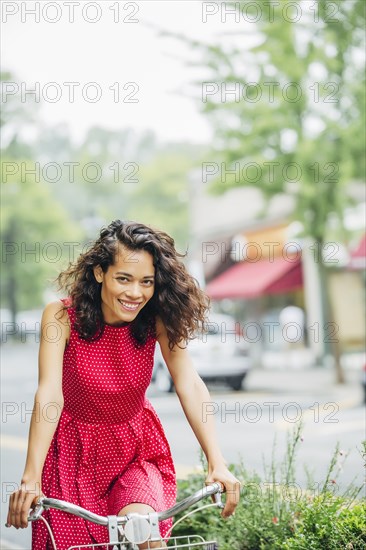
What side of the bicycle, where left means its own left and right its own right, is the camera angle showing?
front

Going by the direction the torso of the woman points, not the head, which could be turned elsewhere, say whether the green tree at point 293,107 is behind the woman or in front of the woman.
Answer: behind

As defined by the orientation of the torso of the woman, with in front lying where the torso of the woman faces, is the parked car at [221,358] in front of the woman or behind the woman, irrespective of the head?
behind

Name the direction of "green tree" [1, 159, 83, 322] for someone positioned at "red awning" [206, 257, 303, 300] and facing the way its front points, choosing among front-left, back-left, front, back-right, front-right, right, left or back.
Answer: right

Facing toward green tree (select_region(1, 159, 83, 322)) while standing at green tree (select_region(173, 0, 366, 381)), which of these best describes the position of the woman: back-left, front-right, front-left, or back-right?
back-left

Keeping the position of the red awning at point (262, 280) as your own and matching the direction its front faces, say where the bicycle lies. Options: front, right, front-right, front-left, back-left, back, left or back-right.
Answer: front-left

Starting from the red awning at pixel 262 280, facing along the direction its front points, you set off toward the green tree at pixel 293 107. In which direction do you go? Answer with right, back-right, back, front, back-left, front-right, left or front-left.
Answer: front-left

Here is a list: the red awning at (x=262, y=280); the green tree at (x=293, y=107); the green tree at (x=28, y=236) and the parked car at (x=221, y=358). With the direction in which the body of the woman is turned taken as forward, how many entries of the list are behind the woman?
4

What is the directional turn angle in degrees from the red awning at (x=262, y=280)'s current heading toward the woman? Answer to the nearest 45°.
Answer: approximately 45° to its left

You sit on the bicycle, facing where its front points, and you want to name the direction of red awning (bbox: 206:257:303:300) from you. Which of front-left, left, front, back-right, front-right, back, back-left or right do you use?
back

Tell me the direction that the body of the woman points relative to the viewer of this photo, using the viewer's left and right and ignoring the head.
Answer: facing the viewer

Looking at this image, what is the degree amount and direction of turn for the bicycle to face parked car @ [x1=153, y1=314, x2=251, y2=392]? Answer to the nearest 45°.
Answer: approximately 180°

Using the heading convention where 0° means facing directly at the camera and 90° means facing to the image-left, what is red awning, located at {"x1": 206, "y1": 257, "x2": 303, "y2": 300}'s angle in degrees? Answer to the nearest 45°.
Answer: approximately 45°

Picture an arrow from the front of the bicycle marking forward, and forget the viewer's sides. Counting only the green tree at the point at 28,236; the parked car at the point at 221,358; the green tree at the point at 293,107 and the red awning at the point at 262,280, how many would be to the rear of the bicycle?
4
